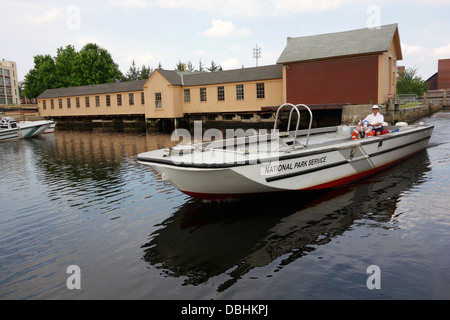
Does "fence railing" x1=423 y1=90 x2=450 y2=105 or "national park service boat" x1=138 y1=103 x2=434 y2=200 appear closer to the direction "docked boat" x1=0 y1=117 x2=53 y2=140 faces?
the fence railing

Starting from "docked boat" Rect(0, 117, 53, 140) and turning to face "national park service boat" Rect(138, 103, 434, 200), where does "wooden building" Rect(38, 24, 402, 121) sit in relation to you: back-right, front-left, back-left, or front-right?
front-left

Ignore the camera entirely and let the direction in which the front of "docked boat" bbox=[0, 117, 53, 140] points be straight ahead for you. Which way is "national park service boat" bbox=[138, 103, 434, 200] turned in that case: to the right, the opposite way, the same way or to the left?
the opposite way

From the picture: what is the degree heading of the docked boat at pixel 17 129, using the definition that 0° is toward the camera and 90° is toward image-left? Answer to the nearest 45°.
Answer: approximately 270°

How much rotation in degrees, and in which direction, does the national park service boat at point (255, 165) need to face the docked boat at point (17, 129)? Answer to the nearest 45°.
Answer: approximately 90° to its right

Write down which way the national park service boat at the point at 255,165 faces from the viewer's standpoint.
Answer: facing the viewer and to the left of the viewer

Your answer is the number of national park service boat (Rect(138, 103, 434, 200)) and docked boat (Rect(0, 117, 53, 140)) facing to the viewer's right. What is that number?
1

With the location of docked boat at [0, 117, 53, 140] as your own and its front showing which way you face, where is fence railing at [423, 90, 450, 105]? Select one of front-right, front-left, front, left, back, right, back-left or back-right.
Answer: front

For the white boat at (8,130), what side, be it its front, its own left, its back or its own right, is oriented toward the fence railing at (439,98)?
front

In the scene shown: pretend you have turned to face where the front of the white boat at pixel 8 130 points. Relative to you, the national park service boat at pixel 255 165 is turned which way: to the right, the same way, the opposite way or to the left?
the opposite way
